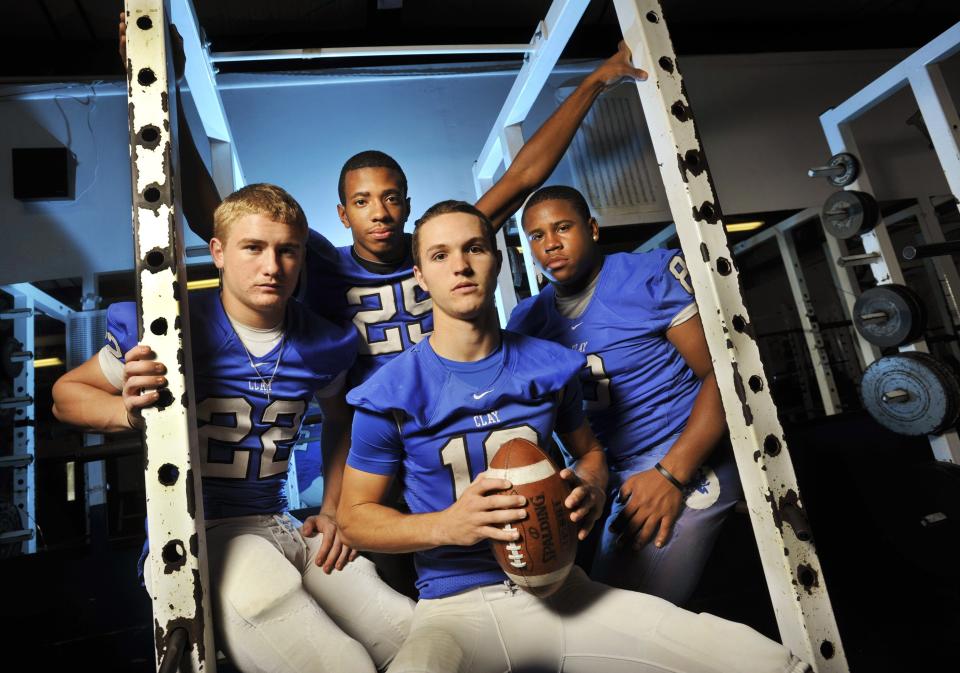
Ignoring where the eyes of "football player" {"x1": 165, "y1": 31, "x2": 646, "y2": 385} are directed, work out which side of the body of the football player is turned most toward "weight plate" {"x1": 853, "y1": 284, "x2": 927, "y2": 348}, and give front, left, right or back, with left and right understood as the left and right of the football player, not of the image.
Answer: left

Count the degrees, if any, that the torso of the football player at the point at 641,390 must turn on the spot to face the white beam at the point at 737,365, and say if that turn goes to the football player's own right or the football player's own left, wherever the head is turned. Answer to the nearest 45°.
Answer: approximately 45° to the football player's own left

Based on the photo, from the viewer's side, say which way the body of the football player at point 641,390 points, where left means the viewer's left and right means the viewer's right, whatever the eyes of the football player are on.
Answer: facing the viewer and to the left of the viewer

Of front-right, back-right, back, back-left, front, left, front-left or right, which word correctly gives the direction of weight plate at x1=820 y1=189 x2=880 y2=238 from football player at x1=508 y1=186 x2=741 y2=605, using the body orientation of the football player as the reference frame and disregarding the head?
back

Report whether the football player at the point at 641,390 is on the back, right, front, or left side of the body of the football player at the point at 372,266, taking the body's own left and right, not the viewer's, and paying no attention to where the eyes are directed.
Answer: left

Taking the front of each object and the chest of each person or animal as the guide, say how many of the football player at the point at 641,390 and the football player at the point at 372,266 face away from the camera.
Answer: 0

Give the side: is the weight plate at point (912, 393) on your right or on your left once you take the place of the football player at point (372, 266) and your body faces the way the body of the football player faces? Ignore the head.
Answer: on your left

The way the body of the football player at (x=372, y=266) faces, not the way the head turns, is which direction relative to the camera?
toward the camera

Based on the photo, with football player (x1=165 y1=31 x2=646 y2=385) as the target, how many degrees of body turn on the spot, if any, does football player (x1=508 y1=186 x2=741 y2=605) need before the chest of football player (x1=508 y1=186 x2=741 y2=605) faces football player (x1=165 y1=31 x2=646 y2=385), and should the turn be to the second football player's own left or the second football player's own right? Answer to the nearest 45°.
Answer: approximately 45° to the second football player's own right
